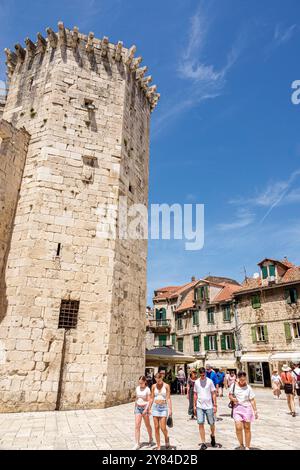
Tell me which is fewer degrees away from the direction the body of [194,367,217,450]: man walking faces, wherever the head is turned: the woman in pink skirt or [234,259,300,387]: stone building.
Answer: the woman in pink skirt

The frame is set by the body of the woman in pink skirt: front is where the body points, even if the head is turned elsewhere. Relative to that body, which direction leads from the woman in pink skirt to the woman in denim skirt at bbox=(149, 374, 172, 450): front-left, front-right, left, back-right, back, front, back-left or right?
right

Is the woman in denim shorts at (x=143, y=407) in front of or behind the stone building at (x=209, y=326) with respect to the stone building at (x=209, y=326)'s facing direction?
in front

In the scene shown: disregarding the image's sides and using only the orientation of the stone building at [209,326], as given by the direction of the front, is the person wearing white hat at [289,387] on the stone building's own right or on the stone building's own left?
on the stone building's own left

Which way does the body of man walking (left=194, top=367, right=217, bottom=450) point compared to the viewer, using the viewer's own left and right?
facing the viewer

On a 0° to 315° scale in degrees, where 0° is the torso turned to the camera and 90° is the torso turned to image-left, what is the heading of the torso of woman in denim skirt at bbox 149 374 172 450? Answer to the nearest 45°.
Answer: approximately 0°

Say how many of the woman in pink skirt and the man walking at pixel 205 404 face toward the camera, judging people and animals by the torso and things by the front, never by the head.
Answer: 2

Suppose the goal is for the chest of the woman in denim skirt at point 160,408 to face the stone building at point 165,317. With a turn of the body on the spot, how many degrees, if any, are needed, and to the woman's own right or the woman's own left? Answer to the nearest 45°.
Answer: approximately 180°

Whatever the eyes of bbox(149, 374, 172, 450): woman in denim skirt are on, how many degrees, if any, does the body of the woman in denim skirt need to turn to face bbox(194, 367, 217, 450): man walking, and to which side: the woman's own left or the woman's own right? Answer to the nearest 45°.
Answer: approximately 135° to the woman's own left

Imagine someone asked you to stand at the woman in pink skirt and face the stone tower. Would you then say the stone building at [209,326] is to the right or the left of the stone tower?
right

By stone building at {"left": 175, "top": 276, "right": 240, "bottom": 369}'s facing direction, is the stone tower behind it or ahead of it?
ahead

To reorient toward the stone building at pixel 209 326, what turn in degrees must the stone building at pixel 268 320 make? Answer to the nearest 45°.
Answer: approximately 90° to its right

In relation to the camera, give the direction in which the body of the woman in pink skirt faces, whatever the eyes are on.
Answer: toward the camera

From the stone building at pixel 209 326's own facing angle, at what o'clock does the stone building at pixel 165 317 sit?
the stone building at pixel 165 317 is roughly at 3 o'clock from the stone building at pixel 209 326.

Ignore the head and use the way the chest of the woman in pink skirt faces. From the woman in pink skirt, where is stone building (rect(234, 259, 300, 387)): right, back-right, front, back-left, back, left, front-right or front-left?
back

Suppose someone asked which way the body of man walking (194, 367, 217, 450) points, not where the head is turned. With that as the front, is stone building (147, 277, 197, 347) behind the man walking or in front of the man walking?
behind

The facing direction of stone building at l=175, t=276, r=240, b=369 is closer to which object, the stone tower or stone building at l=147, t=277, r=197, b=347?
the stone tower
